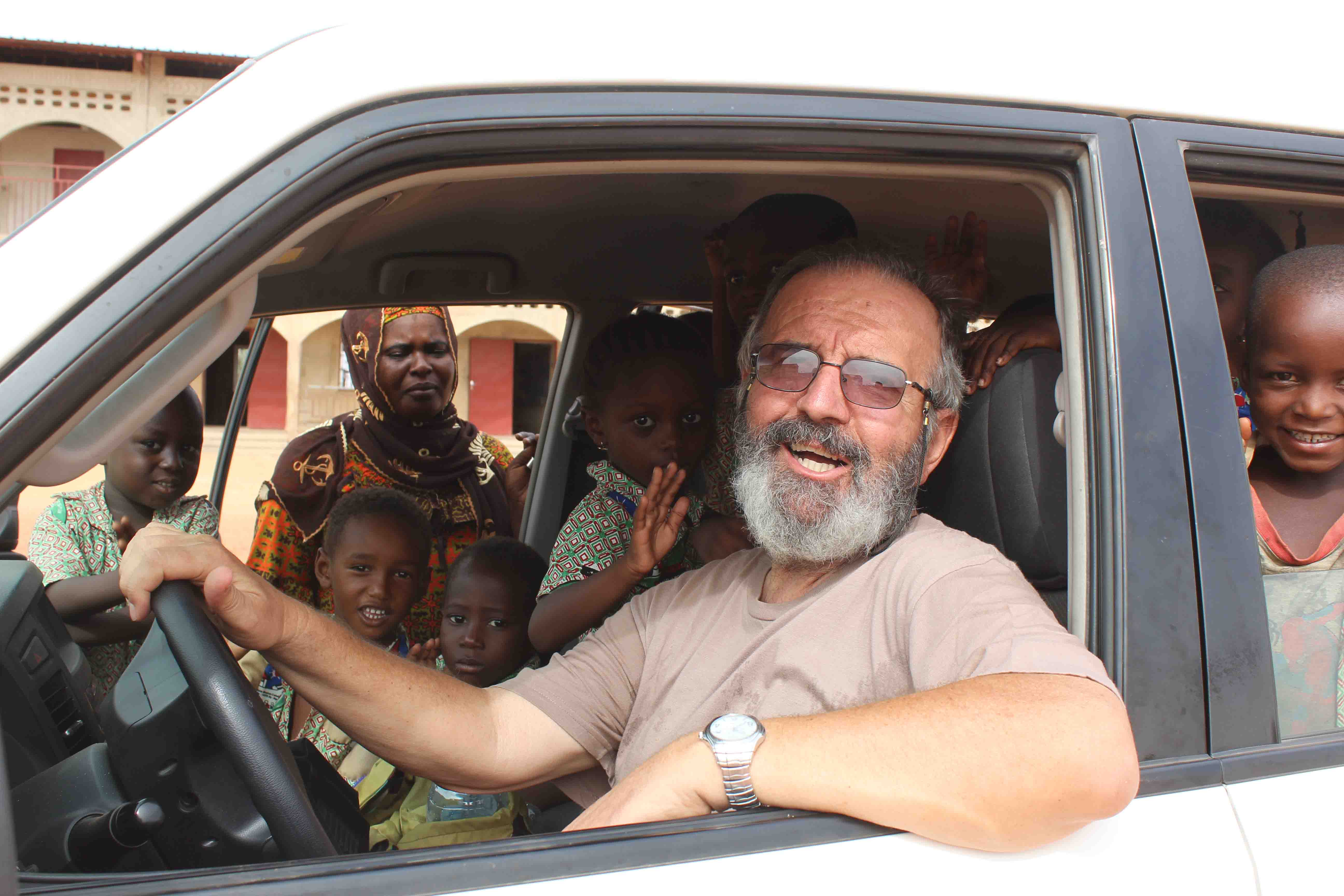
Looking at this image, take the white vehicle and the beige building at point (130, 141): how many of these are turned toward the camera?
1

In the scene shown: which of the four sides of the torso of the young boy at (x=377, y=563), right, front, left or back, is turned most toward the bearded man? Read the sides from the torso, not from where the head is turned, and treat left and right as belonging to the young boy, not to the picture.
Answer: front

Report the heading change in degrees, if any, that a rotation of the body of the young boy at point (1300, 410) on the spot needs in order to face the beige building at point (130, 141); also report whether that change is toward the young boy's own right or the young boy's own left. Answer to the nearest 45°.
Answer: approximately 135° to the young boy's own right

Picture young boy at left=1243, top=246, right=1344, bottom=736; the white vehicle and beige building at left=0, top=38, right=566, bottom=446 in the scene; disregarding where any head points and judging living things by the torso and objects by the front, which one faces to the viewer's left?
the white vehicle

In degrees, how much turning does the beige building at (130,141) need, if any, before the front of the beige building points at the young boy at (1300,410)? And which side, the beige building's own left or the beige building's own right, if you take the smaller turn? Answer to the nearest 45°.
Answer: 0° — it already faces them

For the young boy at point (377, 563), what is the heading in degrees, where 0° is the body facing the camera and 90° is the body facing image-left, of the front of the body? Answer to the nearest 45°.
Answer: approximately 0°

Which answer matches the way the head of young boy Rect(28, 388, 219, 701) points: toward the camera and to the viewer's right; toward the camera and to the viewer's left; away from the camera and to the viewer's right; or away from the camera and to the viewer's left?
toward the camera and to the viewer's right

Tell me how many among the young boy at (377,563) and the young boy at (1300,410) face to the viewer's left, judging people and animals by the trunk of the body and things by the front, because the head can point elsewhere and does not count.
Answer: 0

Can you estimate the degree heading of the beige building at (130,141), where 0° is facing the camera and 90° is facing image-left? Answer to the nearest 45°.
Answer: approximately 0°

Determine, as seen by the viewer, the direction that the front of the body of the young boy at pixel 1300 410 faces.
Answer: toward the camera

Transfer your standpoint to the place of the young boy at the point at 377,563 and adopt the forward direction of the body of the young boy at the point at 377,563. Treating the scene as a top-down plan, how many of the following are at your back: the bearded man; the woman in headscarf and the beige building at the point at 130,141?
2

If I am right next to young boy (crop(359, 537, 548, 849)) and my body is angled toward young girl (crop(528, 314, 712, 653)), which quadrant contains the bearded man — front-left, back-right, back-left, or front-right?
front-right

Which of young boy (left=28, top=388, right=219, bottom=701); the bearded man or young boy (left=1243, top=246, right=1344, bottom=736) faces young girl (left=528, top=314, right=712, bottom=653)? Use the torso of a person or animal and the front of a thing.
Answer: the young boy (left=28, top=388, right=219, bottom=701)

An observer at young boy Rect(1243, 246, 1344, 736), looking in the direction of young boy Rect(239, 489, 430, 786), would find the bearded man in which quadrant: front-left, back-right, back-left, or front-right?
front-left

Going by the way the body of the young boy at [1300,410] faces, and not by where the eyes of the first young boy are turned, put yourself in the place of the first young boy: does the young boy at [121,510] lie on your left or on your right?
on your right
